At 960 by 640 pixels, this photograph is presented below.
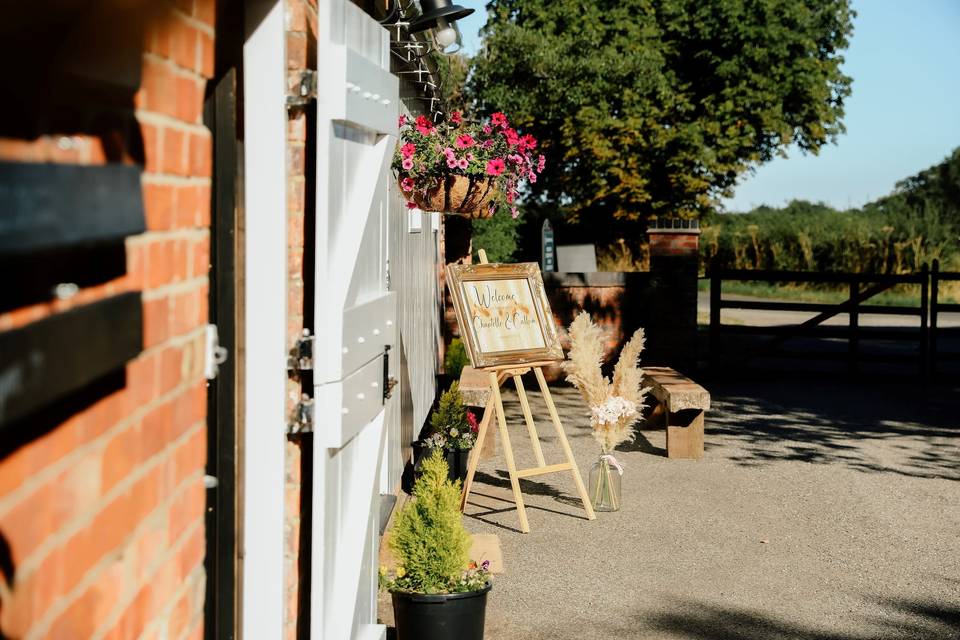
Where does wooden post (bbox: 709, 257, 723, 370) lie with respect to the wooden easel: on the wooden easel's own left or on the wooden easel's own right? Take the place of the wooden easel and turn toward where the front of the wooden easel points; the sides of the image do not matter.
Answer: on the wooden easel's own left

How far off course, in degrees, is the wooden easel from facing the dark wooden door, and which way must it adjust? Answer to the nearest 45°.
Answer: approximately 45° to its right

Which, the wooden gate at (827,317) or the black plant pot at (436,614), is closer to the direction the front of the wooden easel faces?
the black plant pot

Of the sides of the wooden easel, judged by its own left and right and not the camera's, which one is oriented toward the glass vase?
left

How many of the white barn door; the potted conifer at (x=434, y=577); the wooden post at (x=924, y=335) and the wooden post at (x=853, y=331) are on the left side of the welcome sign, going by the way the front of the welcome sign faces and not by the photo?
2

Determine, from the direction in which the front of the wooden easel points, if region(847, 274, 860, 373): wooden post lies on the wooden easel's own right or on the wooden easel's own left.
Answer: on the wooden easel's own left
